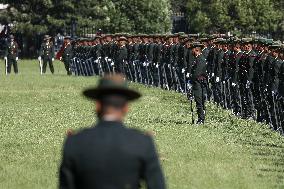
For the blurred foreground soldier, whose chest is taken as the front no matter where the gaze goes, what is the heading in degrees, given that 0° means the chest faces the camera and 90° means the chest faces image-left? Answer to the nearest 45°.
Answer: approximately 180°

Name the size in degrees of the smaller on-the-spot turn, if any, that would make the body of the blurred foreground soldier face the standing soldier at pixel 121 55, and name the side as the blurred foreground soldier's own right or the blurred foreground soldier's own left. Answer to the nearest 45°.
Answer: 0° — they already face them

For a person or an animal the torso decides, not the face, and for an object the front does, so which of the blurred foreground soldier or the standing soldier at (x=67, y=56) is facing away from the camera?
the blurred foreground soldier

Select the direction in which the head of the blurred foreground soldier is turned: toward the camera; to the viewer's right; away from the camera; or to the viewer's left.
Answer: away from the camera

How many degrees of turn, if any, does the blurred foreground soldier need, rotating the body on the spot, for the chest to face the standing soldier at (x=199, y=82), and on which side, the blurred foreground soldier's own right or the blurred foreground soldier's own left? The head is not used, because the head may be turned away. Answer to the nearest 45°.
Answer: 0° — they already face them

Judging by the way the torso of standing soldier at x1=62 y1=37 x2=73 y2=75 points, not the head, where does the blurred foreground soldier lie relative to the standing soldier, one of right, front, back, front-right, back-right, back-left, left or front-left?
front-left

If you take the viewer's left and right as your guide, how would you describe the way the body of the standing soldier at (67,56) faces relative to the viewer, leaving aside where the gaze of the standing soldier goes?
facing the viewer and to the left of the viewer

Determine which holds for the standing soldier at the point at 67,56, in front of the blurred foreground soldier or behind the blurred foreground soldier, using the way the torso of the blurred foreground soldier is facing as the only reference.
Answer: in front

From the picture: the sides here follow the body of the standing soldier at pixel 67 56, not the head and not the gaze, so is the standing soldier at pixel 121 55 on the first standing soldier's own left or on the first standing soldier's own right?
on the first standing soldier's own left

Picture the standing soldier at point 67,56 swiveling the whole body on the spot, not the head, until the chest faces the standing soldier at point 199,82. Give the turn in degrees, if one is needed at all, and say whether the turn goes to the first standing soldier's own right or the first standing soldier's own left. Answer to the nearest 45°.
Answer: approximately 45° to the first standing soldier's own left
